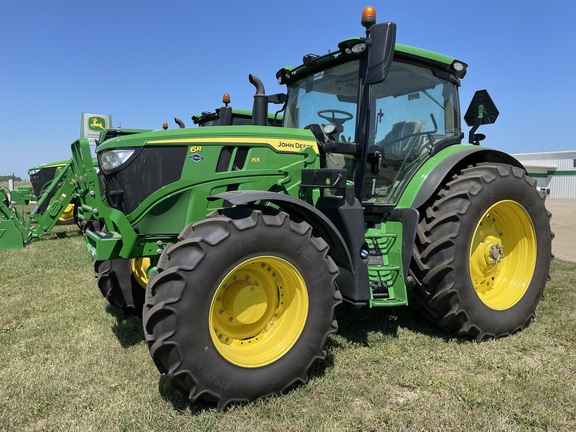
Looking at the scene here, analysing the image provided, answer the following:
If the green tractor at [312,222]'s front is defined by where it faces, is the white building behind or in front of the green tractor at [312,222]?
behind

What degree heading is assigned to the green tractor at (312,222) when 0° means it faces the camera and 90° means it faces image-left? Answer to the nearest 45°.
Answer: approximately 45°

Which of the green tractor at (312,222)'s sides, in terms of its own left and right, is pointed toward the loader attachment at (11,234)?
right

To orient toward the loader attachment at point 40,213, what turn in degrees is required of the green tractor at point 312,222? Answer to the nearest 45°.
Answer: approximately 90° to its right
